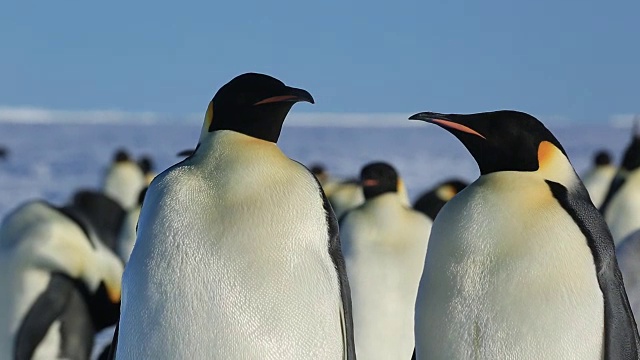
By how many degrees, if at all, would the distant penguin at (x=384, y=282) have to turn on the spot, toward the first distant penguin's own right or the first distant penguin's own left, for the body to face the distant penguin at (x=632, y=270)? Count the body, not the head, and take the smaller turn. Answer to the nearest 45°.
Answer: approximately 90° to the first distant penguin's own left

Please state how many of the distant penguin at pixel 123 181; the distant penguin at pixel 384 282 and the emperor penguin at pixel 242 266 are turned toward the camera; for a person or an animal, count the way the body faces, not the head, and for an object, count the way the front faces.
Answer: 3

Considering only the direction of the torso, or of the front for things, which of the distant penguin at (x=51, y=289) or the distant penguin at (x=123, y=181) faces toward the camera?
the distant penguin at (x=123, y=181)

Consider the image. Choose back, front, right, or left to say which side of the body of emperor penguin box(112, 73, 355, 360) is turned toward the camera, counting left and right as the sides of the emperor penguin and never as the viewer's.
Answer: front

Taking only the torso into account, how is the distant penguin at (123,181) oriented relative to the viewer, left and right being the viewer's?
facing the viewer

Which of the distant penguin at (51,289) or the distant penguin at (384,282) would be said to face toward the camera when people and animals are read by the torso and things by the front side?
the distant penguin at (384,282)

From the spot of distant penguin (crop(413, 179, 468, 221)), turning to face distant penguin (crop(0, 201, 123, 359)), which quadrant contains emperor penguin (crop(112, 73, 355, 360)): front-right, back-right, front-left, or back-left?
front-left

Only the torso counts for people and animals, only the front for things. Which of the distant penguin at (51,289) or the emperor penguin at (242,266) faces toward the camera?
the emperor penguin

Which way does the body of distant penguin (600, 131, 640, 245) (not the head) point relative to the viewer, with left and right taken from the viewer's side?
facing the viewer and to the right of the viewer
